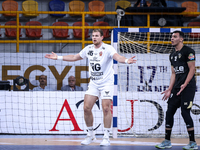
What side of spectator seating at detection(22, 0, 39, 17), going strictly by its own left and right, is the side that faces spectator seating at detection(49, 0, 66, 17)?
left

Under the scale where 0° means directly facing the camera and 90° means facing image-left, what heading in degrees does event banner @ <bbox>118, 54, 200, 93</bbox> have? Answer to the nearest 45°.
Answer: approximately 0°

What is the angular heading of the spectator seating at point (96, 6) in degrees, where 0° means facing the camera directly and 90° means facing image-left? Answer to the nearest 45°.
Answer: approximately 0°

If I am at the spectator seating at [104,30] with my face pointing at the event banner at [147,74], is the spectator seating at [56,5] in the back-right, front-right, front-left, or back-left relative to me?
back-right

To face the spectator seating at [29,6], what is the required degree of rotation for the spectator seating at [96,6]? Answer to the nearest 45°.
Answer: approximately 90° to its right

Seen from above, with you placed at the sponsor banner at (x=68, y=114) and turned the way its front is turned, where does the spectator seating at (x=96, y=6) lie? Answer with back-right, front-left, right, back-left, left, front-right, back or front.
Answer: back

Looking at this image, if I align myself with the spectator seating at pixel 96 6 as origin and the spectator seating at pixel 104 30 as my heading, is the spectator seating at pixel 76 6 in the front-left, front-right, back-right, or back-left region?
back-right

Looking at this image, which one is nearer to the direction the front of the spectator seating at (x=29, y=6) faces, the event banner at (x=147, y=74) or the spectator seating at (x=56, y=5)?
the event banner
